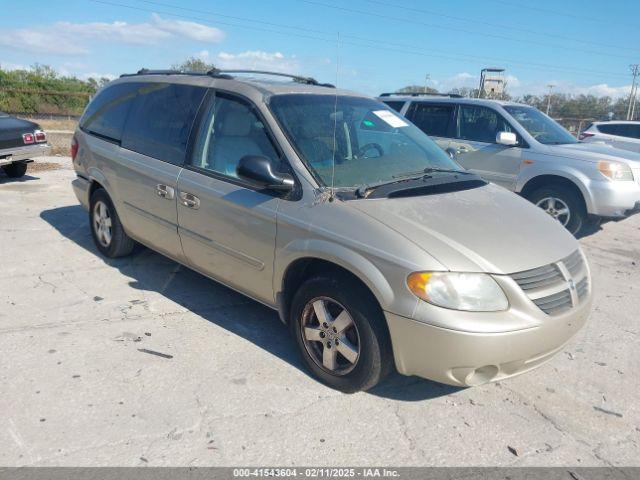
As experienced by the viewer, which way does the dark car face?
facing away from the viewer and to the left of the viewer

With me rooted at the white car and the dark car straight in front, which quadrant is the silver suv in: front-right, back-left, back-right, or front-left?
front-left

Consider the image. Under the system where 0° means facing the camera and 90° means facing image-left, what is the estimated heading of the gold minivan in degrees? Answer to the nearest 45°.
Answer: approximately 315°

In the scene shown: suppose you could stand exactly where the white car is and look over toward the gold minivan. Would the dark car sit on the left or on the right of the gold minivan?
right

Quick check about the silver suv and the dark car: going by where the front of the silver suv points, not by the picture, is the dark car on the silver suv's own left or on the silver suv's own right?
on the silver suv's own right

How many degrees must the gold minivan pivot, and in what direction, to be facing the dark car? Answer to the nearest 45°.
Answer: approximately 180°

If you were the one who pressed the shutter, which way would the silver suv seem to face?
facing the viewer and to the right of the viewer

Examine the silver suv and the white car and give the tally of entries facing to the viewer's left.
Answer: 0

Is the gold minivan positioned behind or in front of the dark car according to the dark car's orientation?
behind

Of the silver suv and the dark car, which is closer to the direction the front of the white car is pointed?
the silver suv

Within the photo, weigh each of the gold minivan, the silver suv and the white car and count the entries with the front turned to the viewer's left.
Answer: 0
